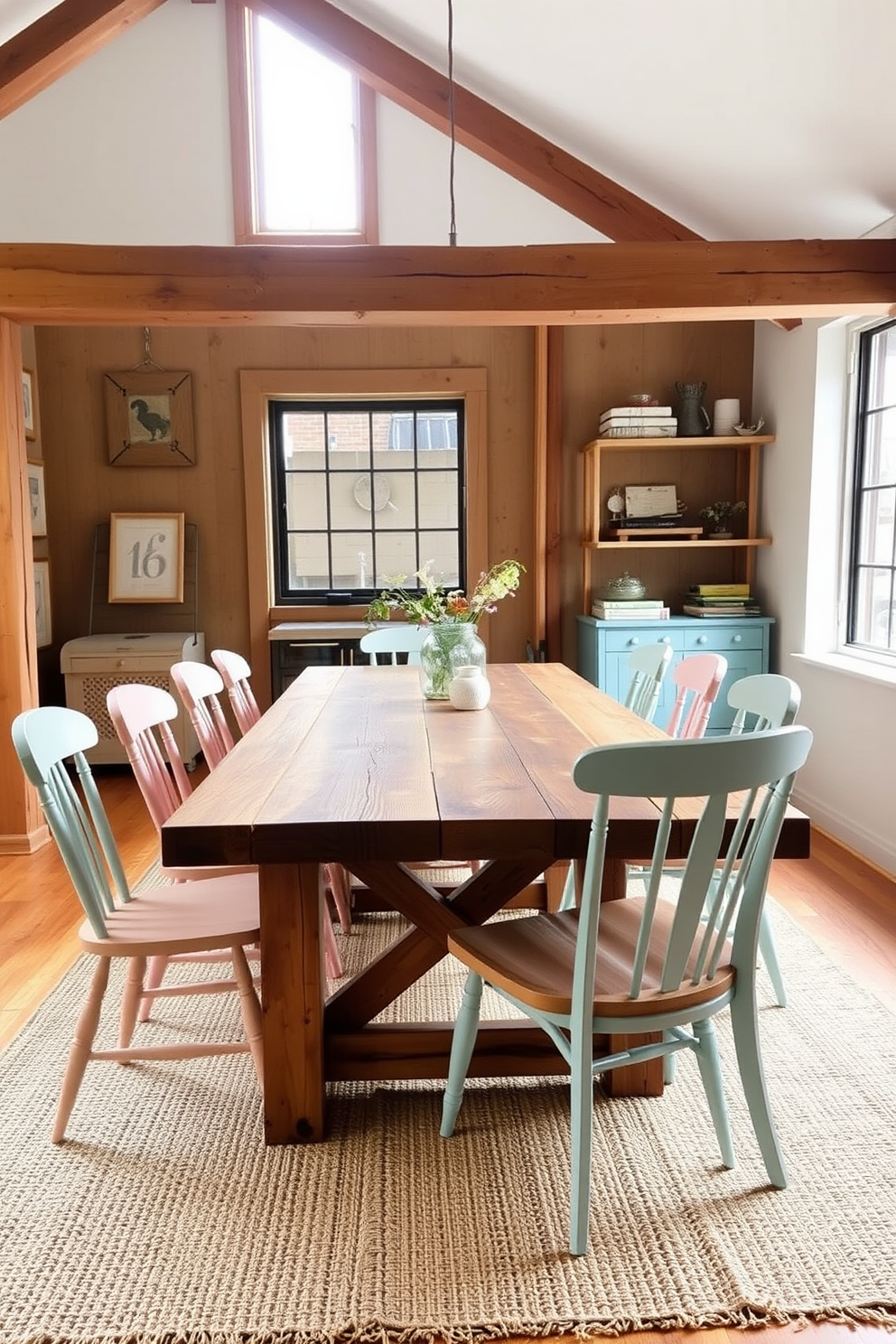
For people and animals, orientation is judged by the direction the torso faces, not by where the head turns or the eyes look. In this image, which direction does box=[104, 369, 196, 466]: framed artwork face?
toward the camera

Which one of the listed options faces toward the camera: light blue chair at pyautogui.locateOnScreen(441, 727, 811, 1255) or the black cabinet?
the black cabinet

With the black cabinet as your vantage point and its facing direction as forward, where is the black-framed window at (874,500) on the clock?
The black-framed window is roughly at 10 o'clock from the black cabinet.

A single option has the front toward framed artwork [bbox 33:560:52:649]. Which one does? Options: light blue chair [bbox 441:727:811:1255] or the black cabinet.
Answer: the light blue chair

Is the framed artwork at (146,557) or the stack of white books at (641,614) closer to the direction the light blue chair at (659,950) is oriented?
the framed artwork

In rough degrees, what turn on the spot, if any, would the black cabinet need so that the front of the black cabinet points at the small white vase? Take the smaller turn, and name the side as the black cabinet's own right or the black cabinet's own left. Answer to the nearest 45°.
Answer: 0° — it already faces it

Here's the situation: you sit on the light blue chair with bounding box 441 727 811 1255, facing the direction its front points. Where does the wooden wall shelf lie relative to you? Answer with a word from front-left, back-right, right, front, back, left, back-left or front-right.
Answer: front-right

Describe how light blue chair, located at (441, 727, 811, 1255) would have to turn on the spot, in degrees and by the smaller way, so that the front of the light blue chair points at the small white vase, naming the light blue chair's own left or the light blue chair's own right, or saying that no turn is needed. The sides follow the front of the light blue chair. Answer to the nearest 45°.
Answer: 0° — it already faces it

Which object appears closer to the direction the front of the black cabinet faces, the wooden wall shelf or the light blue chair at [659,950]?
the light blue chair

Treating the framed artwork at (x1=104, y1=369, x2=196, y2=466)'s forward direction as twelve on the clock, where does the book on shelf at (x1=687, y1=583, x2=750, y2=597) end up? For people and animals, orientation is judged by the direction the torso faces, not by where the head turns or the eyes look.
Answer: The book on shelf is roughly at 10 o'clock from the framed artwork.

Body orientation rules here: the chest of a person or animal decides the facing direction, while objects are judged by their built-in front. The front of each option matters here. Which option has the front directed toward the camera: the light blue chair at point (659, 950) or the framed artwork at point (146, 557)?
the framed artwork

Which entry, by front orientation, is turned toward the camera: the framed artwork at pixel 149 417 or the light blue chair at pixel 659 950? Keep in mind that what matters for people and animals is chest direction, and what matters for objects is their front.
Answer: the framed artwork

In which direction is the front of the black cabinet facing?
toward the camera

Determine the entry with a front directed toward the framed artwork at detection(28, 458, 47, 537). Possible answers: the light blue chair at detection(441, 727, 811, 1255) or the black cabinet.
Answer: the light blue chair

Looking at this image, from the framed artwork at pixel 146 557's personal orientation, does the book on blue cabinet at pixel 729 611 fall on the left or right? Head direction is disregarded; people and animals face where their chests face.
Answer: on its left

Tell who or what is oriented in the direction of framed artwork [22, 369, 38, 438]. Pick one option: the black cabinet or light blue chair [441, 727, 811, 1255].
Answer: the light blue chair

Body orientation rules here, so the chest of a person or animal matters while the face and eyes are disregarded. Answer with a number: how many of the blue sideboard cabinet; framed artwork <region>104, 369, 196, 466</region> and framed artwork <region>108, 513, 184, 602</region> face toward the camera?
3

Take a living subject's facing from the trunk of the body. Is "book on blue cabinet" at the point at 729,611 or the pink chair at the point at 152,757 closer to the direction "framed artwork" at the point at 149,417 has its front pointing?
the pink chair

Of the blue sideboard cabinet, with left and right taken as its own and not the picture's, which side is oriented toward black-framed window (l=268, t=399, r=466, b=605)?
right

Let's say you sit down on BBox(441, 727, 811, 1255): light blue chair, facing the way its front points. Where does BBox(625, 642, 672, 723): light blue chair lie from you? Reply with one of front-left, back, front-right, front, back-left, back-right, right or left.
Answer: front-right
